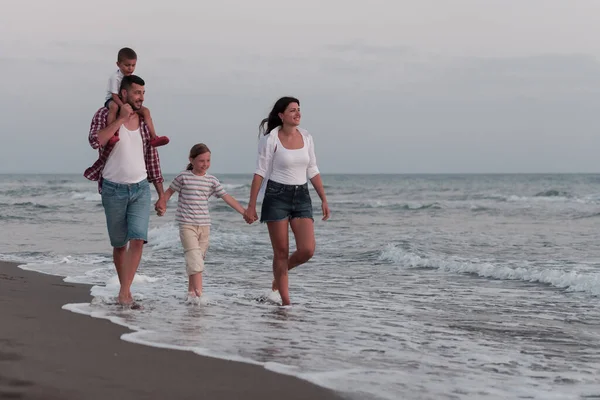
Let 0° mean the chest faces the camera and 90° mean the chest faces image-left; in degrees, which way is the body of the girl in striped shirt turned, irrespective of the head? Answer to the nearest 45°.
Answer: approximately 315°
